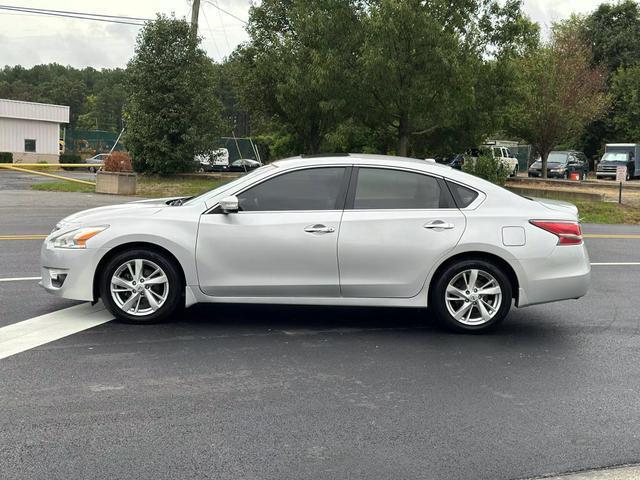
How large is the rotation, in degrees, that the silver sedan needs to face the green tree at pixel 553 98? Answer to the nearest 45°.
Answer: approximately 90° to its right

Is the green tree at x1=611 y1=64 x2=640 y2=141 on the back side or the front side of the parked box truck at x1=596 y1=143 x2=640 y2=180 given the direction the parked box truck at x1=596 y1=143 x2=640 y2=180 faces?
on the back side

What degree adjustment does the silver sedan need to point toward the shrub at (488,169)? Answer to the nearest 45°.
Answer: approximately 90° to its right

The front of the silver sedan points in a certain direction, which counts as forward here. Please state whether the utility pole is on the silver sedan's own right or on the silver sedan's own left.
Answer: on the silver sedan's own right

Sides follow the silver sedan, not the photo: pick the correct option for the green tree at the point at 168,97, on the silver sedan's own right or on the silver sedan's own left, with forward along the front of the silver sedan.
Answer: on the silver sedan's own right

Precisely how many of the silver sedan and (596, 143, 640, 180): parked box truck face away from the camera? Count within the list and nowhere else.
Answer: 0

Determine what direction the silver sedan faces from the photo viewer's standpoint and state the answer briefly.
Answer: facing to the left of the viewer

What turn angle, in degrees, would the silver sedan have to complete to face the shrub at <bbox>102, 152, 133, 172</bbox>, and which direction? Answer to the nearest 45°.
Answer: approximately 90° to its right

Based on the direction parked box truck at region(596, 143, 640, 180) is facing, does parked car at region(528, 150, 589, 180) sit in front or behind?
in front

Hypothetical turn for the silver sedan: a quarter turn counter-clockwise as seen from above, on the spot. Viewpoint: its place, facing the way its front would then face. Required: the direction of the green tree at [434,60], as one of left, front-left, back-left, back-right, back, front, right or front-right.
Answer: back
